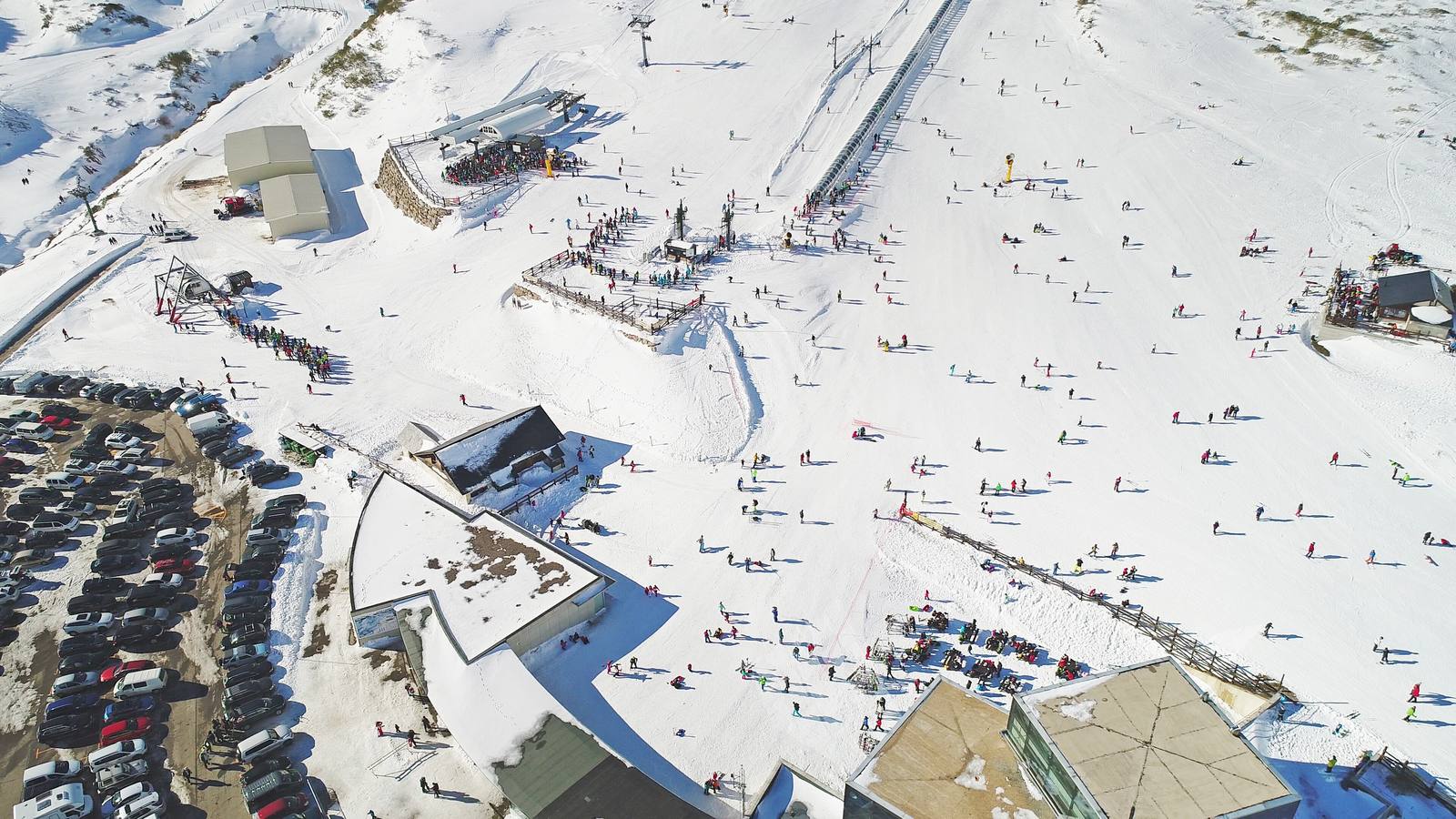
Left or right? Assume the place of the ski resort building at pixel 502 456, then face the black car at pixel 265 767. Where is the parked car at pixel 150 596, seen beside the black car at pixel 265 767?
right

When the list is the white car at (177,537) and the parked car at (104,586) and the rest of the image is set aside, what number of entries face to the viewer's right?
1

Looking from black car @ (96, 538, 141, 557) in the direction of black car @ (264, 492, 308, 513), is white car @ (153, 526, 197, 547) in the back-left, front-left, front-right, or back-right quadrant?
front-right

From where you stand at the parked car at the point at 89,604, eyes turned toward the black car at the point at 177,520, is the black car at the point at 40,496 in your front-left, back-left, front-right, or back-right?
front-left

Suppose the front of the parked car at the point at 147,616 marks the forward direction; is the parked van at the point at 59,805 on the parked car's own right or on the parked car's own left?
on the parked car's own right

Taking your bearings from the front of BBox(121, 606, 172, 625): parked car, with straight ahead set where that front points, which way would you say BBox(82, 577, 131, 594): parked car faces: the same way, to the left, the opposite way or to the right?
the opposite way

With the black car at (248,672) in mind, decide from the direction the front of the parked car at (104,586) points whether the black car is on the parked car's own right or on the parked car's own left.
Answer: on the parked car's own right

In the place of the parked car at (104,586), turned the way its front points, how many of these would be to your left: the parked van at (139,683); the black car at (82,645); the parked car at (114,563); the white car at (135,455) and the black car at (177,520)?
2

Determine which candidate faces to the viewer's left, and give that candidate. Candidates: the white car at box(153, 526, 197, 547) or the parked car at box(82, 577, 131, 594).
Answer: the parked car

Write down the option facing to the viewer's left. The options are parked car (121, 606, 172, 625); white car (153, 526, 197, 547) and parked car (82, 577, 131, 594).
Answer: parked car (82, 577, 131, 594)
